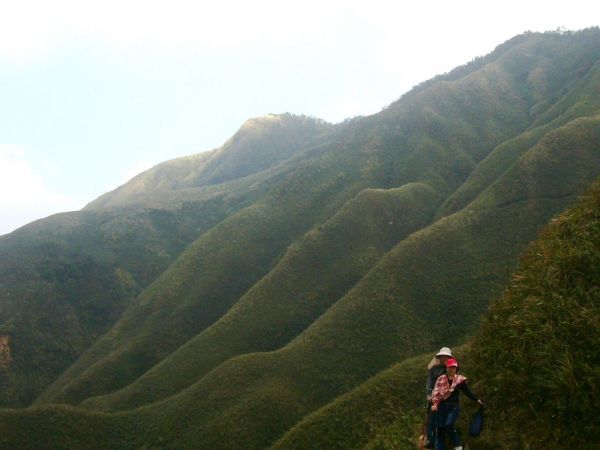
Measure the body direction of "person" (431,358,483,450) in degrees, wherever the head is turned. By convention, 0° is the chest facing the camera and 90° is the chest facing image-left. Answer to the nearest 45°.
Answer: approximately 0°
